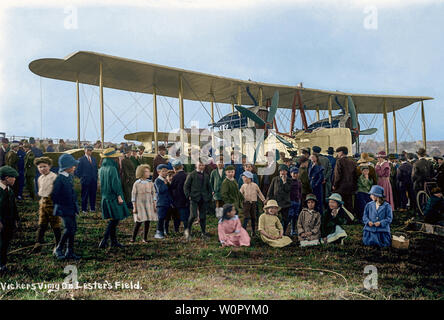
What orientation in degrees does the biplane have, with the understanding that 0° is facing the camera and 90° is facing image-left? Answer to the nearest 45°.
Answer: approximately 315°

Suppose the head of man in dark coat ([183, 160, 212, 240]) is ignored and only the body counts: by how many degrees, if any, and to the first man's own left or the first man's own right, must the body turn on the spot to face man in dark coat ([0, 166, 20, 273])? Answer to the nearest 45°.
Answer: approximately 45° to the first man's own right

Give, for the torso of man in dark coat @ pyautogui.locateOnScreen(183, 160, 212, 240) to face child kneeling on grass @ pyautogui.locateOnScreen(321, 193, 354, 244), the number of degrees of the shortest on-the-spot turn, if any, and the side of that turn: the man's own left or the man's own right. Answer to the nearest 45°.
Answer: approximately 90° to the man's own left

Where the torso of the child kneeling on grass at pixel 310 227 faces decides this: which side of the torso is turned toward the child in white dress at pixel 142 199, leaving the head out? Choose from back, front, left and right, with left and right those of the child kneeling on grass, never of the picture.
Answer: right
